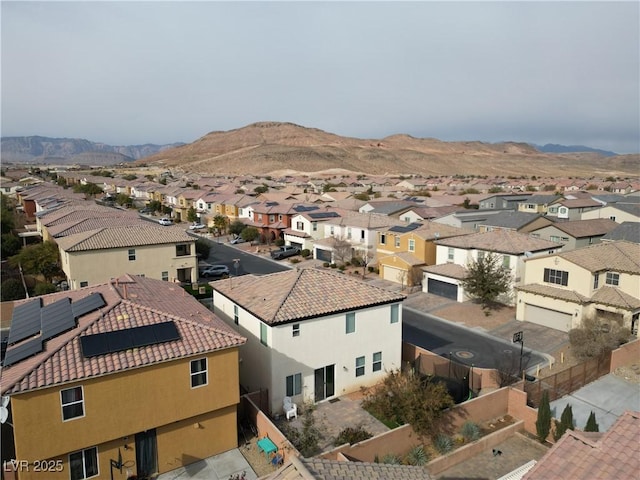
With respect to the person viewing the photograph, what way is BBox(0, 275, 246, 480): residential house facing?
facing away from the viewer

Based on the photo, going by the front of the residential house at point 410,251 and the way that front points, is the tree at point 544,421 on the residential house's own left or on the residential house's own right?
on the residential house's own left

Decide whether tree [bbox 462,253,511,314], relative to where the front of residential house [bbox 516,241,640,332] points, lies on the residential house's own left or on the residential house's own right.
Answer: on the residential house's own right

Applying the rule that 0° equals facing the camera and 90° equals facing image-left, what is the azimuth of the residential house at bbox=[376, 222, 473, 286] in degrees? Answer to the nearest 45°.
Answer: approximately 45°

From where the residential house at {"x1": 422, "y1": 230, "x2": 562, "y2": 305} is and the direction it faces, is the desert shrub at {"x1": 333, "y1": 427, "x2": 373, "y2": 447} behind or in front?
in front

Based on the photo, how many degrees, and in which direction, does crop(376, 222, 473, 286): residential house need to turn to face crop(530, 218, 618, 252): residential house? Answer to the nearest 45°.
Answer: approximately 135° to its left

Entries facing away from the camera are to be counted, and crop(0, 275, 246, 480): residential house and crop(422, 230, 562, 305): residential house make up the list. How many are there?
1

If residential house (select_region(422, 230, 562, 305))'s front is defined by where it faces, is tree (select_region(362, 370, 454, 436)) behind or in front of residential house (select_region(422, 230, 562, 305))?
in front

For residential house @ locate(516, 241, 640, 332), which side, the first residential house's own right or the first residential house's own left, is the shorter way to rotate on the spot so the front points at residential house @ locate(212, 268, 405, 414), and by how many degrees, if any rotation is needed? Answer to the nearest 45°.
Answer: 0° — it already faces it

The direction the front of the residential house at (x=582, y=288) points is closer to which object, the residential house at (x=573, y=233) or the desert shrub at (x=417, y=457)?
the desert shrub

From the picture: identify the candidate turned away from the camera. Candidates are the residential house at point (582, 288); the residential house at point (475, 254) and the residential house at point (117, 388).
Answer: the residential house at point (117, 388)
